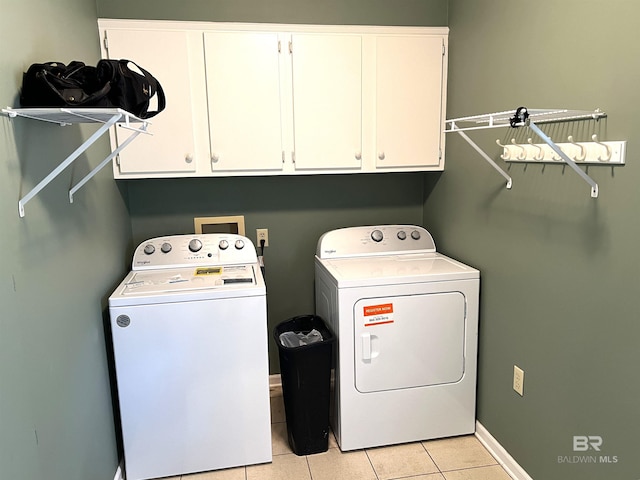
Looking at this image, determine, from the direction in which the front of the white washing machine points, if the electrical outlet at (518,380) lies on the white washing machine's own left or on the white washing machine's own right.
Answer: on the white washing machine's own left

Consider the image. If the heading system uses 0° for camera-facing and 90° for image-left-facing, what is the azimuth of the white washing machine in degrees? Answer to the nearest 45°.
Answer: approximately 0°

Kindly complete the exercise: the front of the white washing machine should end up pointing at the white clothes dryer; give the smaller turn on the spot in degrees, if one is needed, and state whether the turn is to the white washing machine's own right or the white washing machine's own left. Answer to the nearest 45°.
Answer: approximately 90° to the white washing machine's own left

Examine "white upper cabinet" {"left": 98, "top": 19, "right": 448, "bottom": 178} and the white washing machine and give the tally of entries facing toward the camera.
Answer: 2

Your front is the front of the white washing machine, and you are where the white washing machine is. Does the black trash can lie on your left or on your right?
on your left

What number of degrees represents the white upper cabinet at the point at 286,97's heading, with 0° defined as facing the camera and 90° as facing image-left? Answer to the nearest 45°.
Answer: approximately 0°
